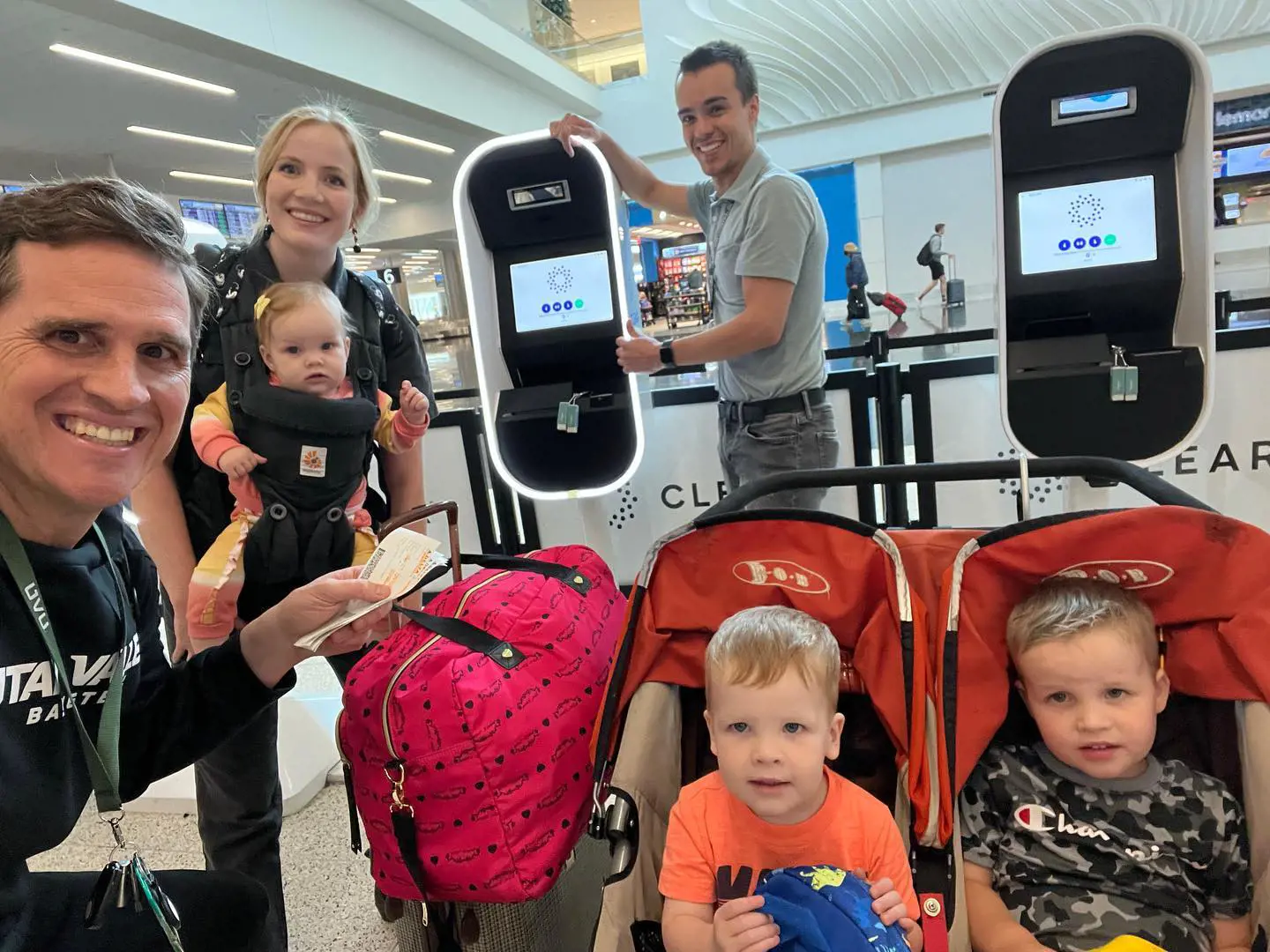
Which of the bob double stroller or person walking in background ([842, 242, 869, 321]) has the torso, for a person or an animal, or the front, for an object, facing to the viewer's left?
the person walking in background

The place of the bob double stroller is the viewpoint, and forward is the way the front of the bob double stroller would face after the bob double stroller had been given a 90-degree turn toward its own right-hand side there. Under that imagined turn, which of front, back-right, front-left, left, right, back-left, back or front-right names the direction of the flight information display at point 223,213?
front-right

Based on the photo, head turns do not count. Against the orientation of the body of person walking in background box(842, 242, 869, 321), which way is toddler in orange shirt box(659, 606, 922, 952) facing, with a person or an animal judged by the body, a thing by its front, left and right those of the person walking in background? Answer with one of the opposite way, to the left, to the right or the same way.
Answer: to the left

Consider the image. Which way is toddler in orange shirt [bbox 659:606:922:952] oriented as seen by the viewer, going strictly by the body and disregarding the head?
toward the camera

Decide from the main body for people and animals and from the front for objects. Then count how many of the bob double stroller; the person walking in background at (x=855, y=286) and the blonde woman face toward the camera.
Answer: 2

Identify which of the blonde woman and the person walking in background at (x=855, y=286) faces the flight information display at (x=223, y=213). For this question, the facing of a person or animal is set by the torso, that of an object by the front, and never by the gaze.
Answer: the person walking in background

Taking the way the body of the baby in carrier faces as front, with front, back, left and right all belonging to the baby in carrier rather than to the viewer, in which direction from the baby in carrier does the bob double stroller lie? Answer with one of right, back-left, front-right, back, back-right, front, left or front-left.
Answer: front-left

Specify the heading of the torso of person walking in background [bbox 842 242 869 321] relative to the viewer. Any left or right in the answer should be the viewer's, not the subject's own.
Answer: facing to the left of the viewer

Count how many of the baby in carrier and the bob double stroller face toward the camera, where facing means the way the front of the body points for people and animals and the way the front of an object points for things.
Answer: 2

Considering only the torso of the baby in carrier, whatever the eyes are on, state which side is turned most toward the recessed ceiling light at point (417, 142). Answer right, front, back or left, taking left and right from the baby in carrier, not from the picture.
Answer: back

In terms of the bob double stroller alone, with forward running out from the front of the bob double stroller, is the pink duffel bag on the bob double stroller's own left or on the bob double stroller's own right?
on the bob double stroller's own right

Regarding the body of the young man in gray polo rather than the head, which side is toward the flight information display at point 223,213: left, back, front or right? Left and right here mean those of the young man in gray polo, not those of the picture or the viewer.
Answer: right

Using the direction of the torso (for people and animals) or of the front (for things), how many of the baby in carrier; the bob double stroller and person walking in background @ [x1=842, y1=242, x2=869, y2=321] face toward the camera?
2

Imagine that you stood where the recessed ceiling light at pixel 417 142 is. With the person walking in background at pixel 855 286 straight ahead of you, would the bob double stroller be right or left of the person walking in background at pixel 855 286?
right

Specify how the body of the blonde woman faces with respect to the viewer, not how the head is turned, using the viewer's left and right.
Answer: facing the viewer

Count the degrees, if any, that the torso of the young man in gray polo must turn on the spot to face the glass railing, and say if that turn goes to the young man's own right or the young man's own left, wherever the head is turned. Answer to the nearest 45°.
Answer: approximately 135° to the young man's own right

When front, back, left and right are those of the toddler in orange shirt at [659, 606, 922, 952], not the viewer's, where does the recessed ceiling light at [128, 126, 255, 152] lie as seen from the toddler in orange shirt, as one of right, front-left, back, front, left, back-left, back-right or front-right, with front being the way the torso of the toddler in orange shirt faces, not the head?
back-right
